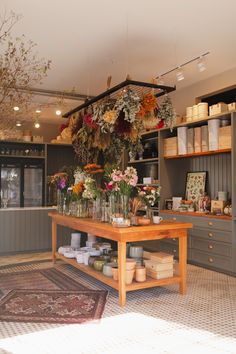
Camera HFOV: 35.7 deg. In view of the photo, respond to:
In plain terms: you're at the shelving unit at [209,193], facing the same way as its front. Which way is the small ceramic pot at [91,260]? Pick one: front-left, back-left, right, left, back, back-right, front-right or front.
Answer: front

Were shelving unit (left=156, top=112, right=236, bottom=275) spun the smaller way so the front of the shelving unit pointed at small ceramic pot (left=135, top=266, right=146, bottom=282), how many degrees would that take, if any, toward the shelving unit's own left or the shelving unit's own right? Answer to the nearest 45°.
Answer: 0° — it already faces it

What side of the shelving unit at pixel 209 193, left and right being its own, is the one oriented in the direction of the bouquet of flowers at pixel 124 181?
front

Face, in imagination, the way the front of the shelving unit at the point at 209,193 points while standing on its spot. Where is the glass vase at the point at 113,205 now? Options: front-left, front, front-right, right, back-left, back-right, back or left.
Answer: front

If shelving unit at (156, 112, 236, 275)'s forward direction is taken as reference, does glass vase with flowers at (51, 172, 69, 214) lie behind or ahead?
ahead

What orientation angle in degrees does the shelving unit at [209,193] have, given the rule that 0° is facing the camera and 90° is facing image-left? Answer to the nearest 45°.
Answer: approximately 45°

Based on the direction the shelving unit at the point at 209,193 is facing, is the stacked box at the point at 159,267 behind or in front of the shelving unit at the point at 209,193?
in front

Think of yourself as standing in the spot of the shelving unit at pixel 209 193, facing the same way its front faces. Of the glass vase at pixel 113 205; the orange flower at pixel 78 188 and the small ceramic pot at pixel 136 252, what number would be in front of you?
3

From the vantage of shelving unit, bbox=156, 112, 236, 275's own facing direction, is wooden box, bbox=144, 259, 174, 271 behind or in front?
in front

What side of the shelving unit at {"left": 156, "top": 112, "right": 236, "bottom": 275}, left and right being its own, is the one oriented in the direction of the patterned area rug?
front

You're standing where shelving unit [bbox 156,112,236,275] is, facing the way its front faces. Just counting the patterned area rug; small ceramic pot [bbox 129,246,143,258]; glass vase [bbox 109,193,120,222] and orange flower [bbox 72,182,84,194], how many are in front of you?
4

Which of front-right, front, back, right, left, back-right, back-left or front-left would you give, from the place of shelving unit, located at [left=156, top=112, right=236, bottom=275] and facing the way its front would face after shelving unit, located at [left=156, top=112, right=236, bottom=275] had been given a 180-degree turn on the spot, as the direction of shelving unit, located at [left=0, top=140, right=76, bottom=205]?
left

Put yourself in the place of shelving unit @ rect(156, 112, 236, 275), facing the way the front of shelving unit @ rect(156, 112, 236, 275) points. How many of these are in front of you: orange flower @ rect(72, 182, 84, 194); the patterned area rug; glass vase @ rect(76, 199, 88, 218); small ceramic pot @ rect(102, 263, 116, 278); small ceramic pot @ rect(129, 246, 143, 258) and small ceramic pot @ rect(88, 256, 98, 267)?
6
